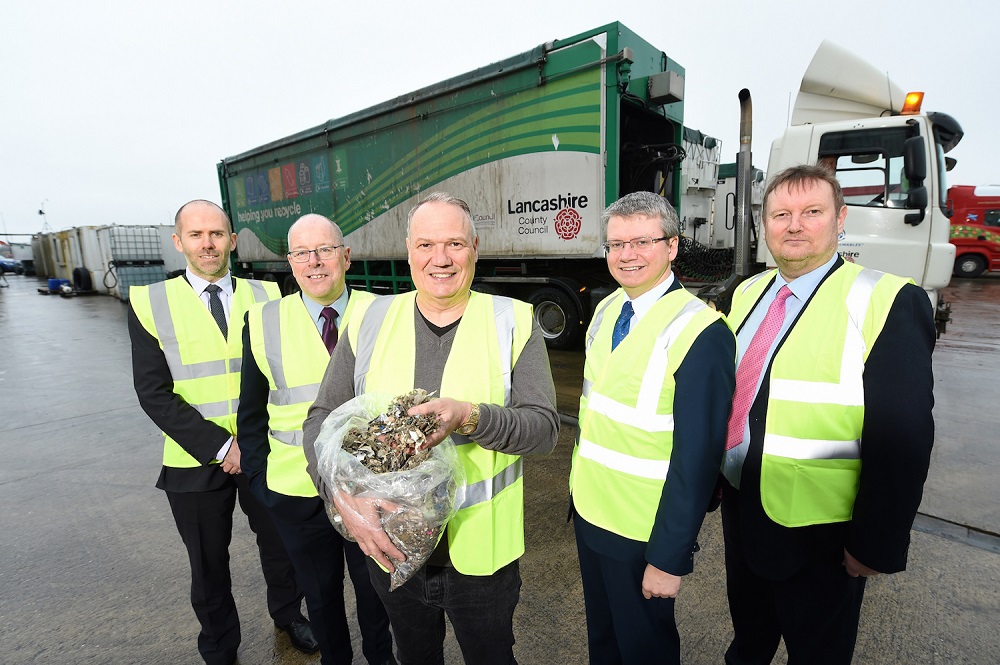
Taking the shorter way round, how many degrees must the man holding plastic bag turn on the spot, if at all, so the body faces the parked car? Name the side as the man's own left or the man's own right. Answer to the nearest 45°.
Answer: approximately 135° to the man's own right

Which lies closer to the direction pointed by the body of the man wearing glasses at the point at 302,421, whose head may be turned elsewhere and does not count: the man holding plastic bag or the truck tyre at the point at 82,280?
the man holding plastic bag

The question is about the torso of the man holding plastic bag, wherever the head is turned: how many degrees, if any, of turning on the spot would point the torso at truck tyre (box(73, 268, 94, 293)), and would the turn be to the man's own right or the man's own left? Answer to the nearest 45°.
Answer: approximately 135° to the man's own right

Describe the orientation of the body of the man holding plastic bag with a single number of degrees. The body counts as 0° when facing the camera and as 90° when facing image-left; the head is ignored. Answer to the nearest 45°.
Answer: approximately 0°

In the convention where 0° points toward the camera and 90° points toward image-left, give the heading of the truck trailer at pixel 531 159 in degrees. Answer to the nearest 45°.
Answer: approximately 315°

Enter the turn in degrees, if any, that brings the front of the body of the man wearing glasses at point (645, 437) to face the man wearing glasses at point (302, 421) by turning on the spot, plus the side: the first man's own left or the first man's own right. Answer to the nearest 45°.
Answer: approximately 45° to the first man's own right
